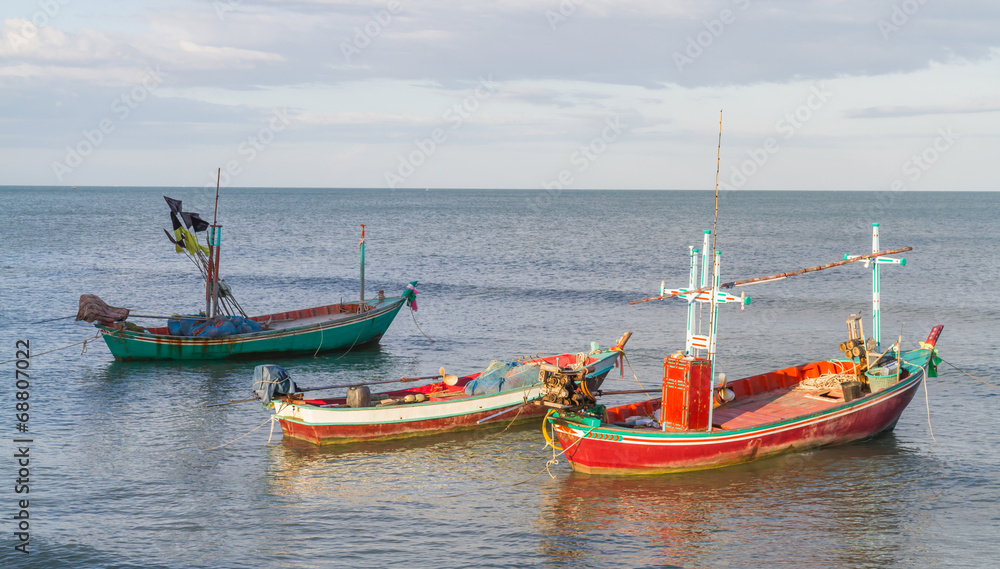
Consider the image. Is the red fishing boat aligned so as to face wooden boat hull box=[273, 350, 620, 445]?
no

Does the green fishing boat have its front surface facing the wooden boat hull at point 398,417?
no

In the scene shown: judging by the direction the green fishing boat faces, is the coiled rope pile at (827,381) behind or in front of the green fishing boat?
in front

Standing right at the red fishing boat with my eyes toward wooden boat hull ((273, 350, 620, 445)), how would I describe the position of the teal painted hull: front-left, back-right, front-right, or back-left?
front-right

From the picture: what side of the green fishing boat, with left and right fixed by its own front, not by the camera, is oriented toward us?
right

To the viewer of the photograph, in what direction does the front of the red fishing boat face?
facing away from the viewer and to the right of the viewer

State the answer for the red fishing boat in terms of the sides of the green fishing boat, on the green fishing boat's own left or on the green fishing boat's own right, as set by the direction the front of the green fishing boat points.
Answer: on the green fishing boat's own right

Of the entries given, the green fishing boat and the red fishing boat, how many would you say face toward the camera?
0

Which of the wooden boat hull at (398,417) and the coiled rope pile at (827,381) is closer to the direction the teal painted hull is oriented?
the coiled rope pile

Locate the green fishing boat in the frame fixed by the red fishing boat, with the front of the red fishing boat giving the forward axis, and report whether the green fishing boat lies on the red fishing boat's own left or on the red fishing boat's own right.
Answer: on the red fishing boat's own left

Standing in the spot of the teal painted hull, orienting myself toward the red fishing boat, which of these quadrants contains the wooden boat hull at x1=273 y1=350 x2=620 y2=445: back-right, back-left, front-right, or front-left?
front-right

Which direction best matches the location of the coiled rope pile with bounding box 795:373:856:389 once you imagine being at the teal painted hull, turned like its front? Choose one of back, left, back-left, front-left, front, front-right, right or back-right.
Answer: front-right

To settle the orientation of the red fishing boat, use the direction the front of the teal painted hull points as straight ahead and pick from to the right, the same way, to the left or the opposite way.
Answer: the same way

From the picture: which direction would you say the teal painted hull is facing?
to the viewer's right

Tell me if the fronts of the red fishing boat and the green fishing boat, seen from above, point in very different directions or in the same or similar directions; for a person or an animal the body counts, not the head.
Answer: same or similar directions
